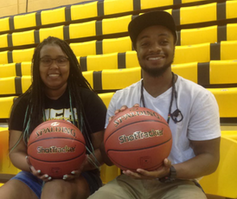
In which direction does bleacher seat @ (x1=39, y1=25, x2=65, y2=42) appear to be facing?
toward the camera

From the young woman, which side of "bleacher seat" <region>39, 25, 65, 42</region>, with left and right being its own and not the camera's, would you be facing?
front

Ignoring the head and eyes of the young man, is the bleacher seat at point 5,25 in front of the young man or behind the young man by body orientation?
behind

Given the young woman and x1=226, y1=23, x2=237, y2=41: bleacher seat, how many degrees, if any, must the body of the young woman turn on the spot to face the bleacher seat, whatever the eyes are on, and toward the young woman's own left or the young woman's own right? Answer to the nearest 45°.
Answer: approximately 135° to the young woman's own left

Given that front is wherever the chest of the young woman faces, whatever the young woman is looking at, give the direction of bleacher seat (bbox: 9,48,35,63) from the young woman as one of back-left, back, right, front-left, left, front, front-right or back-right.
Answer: back

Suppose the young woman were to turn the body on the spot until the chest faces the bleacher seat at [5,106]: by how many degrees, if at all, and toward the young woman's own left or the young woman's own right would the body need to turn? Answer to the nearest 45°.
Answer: approximately 180°

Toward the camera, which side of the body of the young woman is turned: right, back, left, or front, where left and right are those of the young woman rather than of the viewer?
front

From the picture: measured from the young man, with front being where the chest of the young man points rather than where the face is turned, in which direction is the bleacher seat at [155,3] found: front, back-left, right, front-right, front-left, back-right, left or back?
back

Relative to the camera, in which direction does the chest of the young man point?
toward the camera

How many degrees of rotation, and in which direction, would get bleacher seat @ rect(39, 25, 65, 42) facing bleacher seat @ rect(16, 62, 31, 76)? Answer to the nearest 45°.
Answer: approximately 45° to its right
